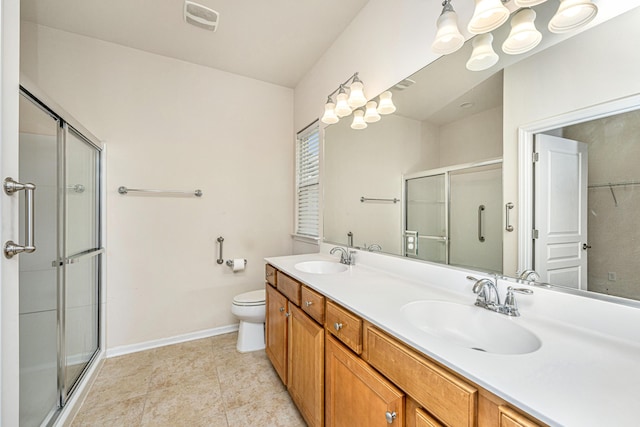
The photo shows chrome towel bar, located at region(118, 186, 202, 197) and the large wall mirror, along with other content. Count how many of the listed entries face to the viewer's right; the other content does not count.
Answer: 0

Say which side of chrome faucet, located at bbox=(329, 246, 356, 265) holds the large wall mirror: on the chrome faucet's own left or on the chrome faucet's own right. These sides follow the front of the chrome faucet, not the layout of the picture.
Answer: on the chrome faucet's own left

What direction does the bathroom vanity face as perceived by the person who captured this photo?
facing the viewer and to the left of the viewer

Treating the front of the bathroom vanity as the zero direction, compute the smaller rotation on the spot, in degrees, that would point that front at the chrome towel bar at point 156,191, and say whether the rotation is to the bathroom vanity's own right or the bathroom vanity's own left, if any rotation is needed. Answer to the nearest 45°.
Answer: approximately 45° to the bathroom vanity's own right

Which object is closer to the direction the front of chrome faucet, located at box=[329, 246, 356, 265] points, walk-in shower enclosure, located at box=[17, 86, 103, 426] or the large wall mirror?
the walk-in shower enclosure

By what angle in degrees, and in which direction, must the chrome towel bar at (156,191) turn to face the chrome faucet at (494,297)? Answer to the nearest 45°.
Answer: approximately 45° to its left

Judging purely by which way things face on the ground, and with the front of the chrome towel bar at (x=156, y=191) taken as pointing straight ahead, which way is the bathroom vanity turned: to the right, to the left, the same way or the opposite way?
to the right

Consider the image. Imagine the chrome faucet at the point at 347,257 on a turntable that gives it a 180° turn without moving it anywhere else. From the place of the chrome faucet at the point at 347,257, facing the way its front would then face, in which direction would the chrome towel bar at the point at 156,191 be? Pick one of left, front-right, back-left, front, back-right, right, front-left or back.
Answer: back-left

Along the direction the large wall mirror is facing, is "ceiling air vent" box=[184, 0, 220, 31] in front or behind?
in front

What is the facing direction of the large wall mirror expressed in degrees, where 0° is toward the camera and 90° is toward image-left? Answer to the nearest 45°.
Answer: approximately 45°

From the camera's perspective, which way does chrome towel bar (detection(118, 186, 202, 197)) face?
toward the camera
